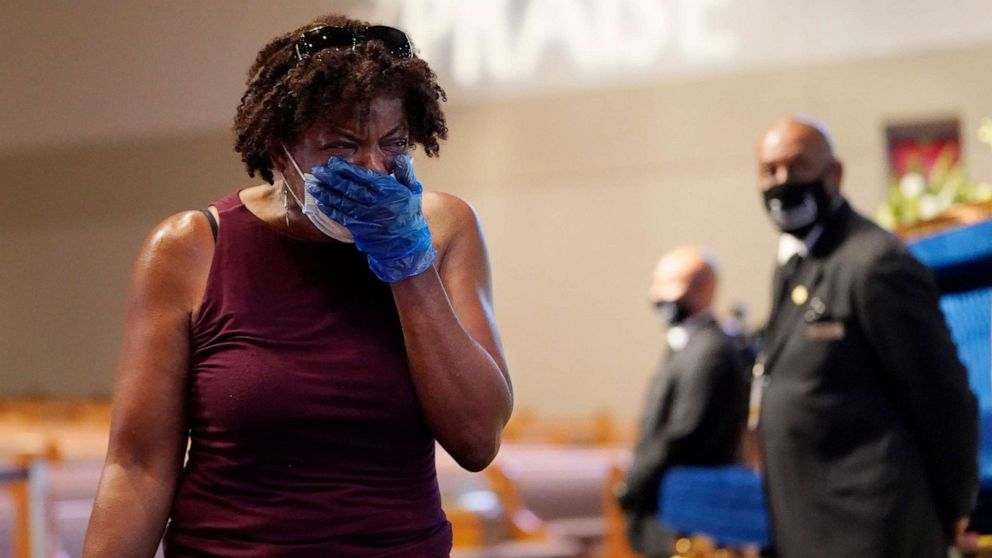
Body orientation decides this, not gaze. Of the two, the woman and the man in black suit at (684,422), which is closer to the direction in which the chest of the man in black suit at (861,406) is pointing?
the woman

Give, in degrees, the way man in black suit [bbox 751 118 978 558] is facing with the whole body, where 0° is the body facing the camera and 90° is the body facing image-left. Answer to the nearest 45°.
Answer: approximately 45°

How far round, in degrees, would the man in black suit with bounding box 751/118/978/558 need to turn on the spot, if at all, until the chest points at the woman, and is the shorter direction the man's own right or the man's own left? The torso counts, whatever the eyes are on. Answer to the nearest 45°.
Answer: approximately 45° to the man's own left

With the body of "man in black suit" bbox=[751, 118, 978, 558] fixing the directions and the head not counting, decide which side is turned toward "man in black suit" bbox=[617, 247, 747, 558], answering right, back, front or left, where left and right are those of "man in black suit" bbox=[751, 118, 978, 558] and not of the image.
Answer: right
